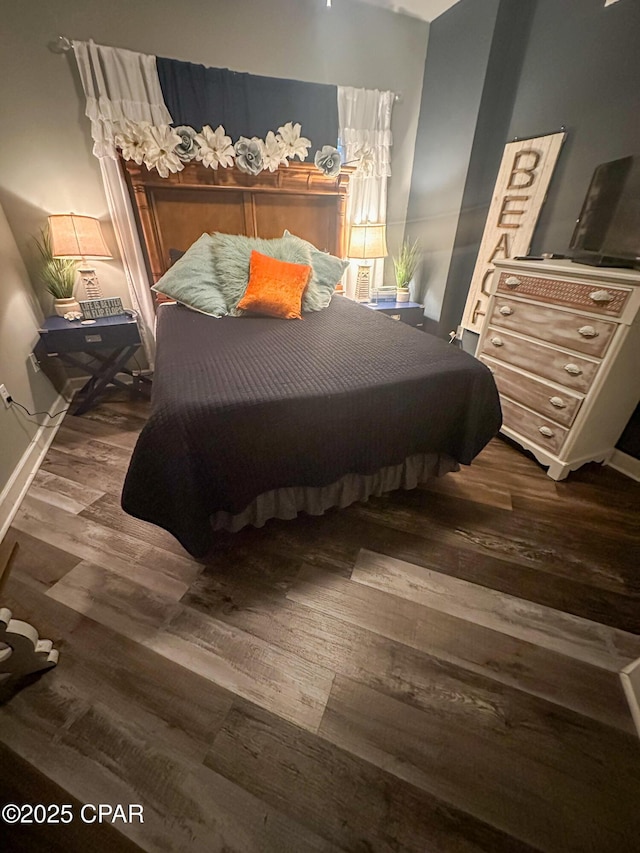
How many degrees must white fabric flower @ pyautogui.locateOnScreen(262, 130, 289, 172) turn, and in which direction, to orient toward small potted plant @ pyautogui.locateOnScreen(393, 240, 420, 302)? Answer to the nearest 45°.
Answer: approximately 90° to its left

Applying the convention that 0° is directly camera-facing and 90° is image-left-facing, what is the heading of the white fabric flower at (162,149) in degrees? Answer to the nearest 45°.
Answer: approximately 0°

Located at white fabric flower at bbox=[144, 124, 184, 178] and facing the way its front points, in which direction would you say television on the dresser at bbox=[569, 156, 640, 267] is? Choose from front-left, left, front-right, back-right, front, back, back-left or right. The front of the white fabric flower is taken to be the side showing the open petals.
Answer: front-left

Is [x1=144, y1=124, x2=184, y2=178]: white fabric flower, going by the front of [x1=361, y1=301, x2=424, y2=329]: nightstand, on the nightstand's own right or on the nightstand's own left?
on the nightstand's own right

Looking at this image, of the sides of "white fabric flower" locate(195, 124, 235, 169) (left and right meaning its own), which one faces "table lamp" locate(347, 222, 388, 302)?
left

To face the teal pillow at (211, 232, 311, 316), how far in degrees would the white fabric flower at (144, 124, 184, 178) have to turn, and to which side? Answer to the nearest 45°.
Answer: approximately 45° to its left

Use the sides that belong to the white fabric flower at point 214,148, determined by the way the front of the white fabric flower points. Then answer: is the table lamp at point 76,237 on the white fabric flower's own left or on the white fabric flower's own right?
on the white fabric flower's own right

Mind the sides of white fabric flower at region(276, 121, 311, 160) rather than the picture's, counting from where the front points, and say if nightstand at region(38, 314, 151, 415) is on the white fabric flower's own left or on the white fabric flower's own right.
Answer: on the white fabric flower's own right

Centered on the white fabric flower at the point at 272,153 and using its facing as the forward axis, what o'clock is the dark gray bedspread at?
The dark gray bedspread is roughly at 12 o'clock from the white fabric flower.
